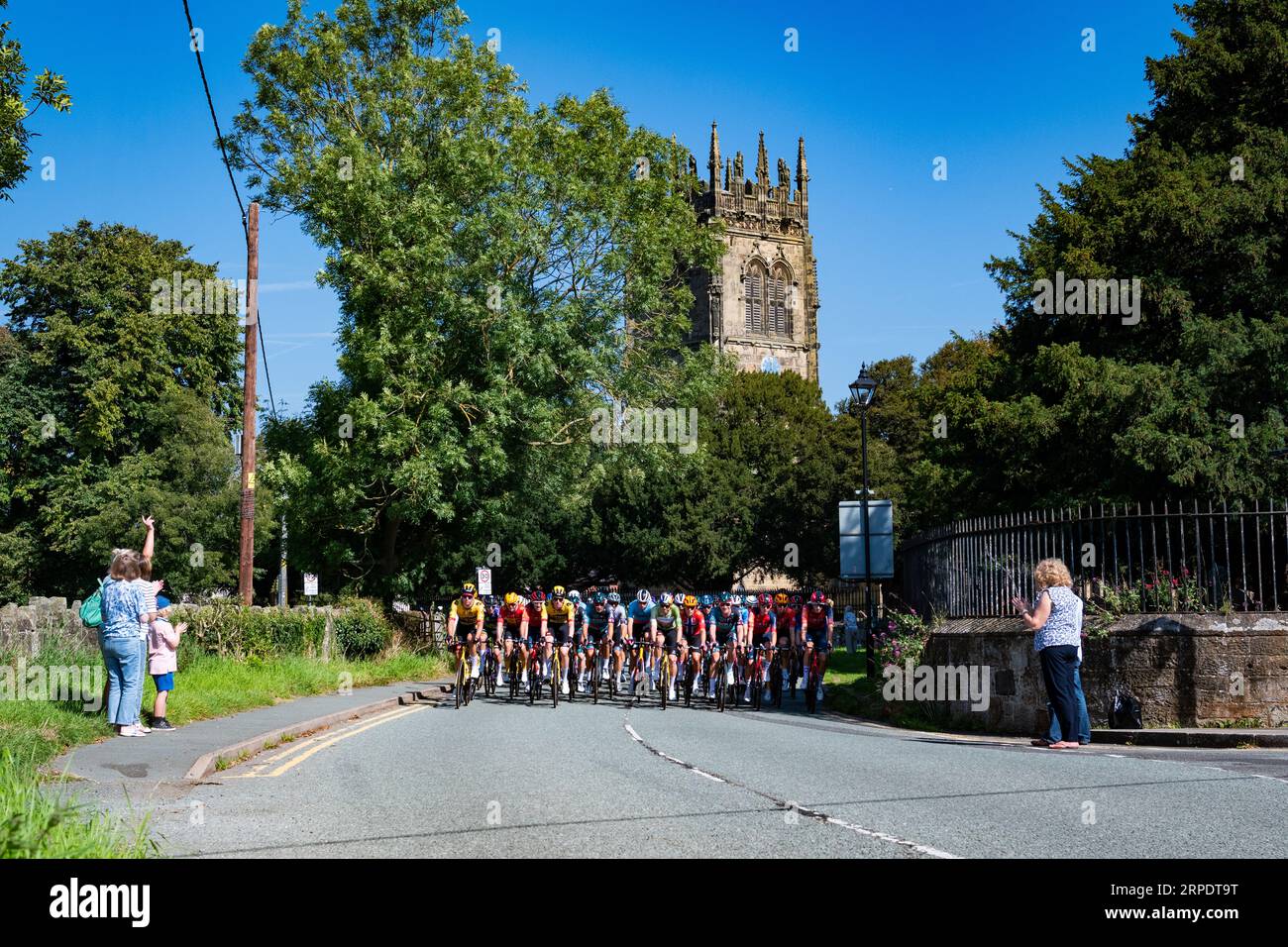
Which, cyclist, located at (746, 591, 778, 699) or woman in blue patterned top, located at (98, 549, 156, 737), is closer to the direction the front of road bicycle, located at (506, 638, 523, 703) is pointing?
the woman in blue patterned top

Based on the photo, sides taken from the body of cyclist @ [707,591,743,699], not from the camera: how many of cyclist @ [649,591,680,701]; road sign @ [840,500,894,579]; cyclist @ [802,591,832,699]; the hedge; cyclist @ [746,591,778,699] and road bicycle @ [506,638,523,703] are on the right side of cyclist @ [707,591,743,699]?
3

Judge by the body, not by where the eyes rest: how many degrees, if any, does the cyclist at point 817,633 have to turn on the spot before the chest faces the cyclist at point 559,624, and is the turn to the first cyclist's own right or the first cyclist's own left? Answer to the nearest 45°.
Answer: approximately 90° to the first cyclist's own right

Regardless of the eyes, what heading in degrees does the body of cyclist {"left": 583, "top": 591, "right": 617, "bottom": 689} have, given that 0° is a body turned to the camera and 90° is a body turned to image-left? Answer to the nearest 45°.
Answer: approximately 0°

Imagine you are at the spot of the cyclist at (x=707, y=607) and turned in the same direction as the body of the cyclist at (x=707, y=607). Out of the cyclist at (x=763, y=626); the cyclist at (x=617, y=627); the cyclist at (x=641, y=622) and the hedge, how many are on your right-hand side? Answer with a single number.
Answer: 3

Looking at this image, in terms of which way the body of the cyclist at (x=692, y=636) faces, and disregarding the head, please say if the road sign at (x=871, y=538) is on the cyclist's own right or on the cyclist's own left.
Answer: on the cyclist's own left
